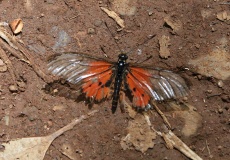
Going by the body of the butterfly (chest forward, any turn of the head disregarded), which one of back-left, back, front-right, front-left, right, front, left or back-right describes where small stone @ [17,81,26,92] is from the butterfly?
left

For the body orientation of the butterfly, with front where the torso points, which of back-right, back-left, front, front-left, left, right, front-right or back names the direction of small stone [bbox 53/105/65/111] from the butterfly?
left

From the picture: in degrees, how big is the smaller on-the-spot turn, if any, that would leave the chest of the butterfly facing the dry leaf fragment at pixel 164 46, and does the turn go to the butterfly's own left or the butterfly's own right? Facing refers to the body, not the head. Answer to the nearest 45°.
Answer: approximately 90° to the butterfly's own right

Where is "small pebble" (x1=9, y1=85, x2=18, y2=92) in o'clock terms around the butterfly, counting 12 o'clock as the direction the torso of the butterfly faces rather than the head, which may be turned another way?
The small pebble is roughly at 9 o'clock from the butterfly.

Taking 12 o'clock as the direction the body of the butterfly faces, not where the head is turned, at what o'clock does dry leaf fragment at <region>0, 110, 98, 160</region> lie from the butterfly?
The dry leaf fragment is roughly at 9 o'clock from the butterfly.

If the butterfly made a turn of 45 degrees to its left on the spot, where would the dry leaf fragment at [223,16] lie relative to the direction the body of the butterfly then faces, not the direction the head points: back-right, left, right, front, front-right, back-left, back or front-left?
back-right

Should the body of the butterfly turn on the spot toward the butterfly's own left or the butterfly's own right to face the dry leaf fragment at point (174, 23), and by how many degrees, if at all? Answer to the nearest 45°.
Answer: approximately 90° to the butterfly's own right

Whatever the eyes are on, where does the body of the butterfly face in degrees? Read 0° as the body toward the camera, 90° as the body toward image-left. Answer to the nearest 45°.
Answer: approximately 180°

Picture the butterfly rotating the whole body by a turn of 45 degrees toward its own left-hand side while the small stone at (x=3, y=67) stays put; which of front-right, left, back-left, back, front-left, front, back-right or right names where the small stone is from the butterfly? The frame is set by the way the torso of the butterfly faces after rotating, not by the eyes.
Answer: front-left

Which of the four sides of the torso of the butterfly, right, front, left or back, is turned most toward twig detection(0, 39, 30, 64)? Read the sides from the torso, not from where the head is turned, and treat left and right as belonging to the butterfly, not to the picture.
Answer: left
